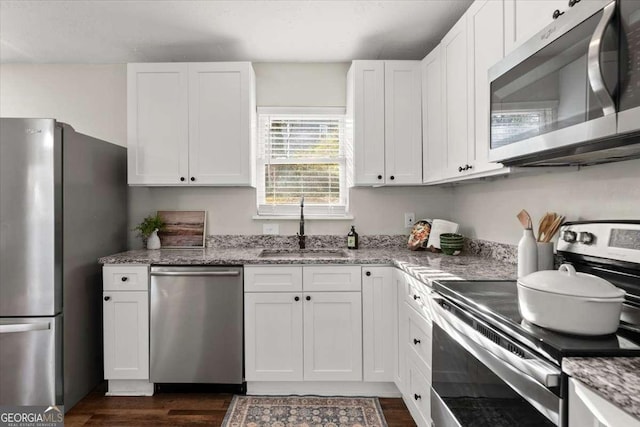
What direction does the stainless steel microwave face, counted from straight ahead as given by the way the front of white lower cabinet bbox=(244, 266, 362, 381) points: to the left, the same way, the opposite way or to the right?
to the right

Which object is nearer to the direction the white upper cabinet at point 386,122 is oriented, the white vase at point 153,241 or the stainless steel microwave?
the stainless steel microwave

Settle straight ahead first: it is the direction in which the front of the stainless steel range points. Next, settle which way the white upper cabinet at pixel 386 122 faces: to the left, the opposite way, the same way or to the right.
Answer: to the left

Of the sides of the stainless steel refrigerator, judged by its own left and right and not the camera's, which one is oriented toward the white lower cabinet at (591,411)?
left

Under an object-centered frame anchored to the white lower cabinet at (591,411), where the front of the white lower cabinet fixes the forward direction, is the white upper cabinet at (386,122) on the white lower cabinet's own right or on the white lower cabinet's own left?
on the white lower cabinet's own right

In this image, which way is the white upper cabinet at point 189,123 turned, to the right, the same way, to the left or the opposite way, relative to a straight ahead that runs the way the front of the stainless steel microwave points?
to the left

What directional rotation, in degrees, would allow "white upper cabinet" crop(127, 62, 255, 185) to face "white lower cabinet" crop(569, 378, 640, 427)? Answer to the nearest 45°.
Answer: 0° — it already faces it

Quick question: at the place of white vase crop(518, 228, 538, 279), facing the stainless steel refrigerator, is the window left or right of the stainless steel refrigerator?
right

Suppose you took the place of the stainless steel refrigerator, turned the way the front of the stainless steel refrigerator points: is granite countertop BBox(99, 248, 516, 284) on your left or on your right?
on your left

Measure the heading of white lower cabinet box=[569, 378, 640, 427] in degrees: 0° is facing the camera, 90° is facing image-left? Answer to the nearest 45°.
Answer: approximately 45°

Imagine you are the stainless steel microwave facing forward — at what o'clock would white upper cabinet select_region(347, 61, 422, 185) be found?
The white upper cabinet is roughly at 3 o'clock from the stainless steel microwave.
